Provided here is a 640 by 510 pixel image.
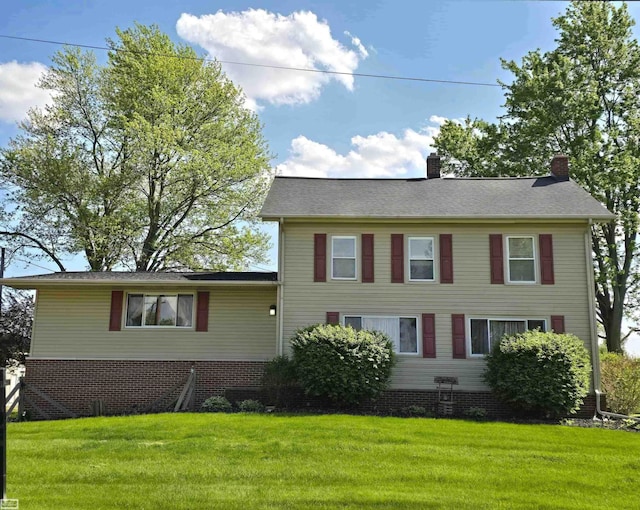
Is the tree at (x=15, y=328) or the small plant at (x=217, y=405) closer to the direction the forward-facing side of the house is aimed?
the small plant

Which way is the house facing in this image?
toward the camera

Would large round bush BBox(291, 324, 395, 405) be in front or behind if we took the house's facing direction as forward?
in front

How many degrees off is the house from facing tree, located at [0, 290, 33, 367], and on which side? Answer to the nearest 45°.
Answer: approximately 135° to its right

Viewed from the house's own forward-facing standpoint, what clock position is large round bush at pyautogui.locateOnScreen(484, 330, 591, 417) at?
The large round bush is roughly at 10 o'clock from the house.

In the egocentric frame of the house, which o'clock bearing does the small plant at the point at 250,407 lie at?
The small plant is roughly at 2 o'clock from the house.

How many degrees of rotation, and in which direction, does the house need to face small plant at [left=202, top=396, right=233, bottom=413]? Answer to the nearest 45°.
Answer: approximately 90° to its right

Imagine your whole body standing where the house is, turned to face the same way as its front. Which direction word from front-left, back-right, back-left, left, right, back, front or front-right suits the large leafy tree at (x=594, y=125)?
back-left

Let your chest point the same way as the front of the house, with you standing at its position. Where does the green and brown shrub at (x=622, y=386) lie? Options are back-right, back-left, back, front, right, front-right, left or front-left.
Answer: left

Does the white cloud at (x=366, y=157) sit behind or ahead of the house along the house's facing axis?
behind
